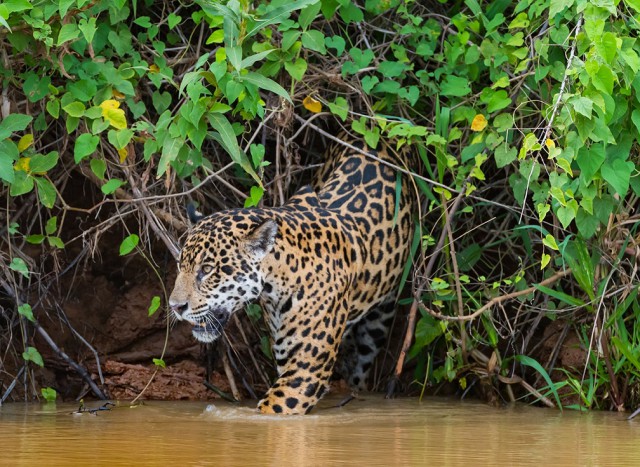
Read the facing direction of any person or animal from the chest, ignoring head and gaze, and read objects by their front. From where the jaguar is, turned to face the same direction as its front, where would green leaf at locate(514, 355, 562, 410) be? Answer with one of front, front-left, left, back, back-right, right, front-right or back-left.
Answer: back-left

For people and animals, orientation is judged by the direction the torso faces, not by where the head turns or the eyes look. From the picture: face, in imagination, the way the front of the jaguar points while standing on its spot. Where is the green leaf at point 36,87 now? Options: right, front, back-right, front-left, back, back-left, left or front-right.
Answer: front-right

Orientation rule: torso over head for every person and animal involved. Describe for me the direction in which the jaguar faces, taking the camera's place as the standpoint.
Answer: facing the viewer and to the left of the viewer

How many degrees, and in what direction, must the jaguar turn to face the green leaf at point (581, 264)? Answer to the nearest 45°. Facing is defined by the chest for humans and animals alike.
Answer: approximately 135° to its left

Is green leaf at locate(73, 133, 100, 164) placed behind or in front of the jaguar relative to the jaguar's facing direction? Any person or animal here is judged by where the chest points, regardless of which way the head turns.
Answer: in front

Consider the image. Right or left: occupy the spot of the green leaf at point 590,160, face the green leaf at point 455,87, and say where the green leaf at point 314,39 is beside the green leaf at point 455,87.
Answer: left

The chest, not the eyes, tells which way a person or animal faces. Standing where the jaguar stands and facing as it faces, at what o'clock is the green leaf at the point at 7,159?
The green leaf is roughly at 1 o'clock from the jaguar.

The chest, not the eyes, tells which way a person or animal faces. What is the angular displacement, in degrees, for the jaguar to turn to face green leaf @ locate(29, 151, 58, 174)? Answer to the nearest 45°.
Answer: approximately 45° to its right

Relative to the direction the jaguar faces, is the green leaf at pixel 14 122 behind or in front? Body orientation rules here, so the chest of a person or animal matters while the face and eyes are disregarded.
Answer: in front

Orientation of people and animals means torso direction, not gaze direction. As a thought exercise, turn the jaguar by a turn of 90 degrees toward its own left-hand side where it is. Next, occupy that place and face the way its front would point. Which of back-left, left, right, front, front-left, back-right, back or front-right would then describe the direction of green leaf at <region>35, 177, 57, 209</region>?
back-right
